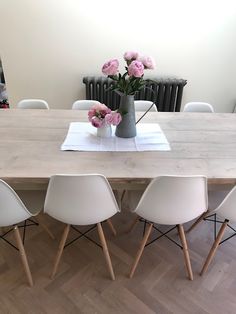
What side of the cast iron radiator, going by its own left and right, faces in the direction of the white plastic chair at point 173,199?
front

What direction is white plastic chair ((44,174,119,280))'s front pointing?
away from the camera

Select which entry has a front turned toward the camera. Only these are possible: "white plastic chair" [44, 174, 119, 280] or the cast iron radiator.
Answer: the cast iron radiator

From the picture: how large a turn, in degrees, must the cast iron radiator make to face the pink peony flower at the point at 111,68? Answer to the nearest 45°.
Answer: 0° — it already faces it

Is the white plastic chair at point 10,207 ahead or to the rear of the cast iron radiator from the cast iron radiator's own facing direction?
ahead

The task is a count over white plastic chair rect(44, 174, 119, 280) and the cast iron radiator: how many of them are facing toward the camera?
1

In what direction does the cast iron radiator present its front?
toward the camera

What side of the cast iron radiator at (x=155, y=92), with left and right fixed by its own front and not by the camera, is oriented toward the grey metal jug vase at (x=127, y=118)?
front

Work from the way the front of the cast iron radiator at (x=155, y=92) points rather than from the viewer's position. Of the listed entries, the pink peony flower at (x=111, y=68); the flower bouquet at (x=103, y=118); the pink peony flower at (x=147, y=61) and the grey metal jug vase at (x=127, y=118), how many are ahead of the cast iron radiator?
4

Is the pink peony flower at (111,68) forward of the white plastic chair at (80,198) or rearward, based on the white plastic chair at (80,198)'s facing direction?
forward

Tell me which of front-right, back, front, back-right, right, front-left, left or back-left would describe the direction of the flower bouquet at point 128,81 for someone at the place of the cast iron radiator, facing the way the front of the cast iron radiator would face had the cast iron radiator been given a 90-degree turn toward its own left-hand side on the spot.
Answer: right

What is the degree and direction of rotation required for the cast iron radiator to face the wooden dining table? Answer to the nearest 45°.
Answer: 0° — it already faces it

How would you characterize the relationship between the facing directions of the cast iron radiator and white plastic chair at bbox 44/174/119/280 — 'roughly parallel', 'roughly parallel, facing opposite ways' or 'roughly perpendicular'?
roughly parallel, facing opposite ways

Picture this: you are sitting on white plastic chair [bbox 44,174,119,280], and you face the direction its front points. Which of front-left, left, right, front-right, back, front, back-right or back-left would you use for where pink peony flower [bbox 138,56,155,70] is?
front-right

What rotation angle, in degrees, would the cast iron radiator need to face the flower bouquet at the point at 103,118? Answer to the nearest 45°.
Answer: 0° — it already faces it
